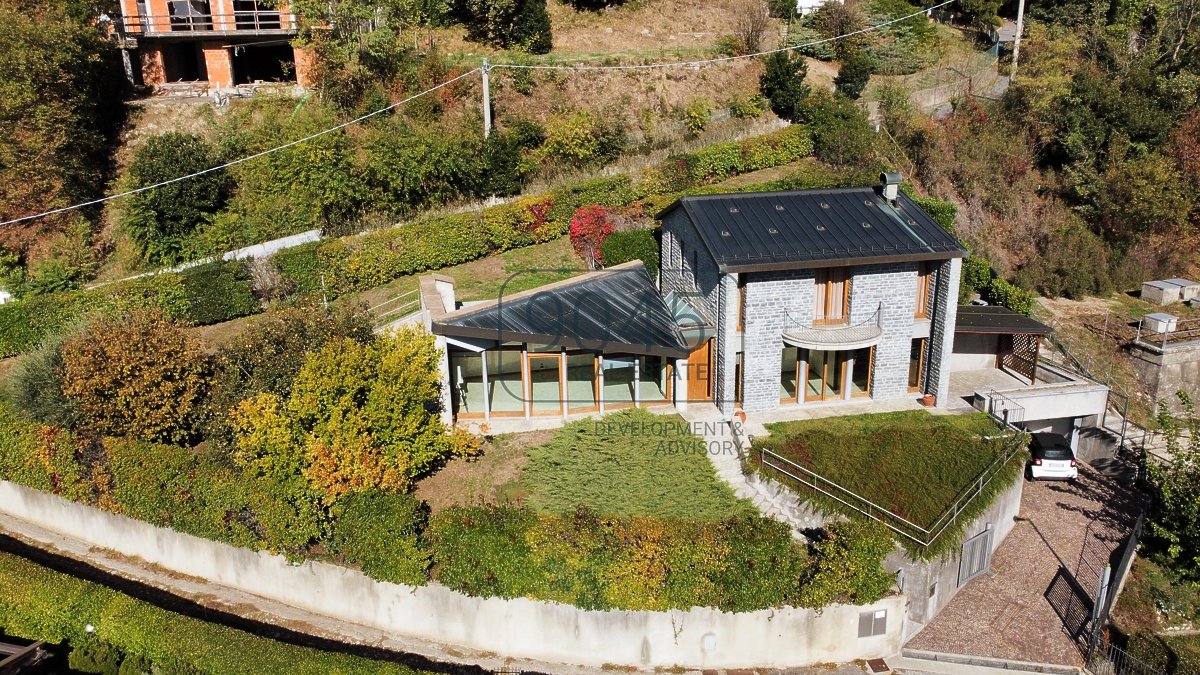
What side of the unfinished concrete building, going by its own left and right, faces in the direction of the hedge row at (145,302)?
front

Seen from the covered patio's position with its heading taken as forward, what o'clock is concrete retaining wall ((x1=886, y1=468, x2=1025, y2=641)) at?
The concrete retaining wall is roughly at 12 o'clock from the covered patio.

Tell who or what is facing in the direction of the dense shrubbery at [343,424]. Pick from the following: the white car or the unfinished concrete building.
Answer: the unfinished concrete building

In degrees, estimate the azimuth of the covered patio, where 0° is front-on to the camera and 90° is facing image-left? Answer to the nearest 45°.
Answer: approximately 0°

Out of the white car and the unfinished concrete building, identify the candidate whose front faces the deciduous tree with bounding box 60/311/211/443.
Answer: the unfinished concrete building

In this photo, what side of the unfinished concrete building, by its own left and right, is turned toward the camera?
front

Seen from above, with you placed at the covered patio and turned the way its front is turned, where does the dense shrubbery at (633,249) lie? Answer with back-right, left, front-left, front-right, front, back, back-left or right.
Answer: right

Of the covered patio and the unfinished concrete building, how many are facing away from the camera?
0

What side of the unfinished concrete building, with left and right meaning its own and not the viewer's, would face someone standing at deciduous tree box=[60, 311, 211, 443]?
front
